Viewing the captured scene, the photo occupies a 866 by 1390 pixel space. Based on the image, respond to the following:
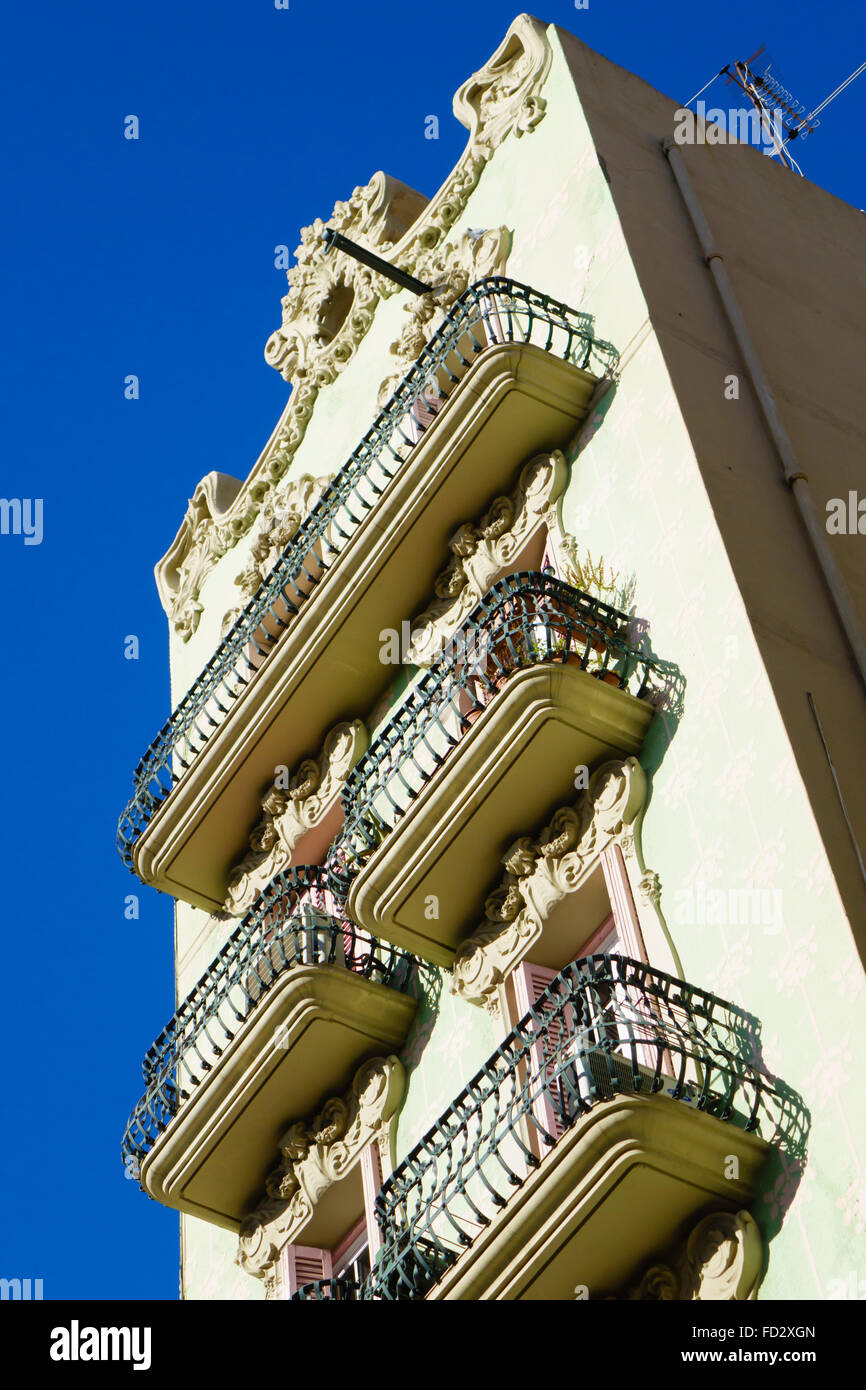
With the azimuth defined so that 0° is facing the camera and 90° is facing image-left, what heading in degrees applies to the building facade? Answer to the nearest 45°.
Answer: approximately 45°
